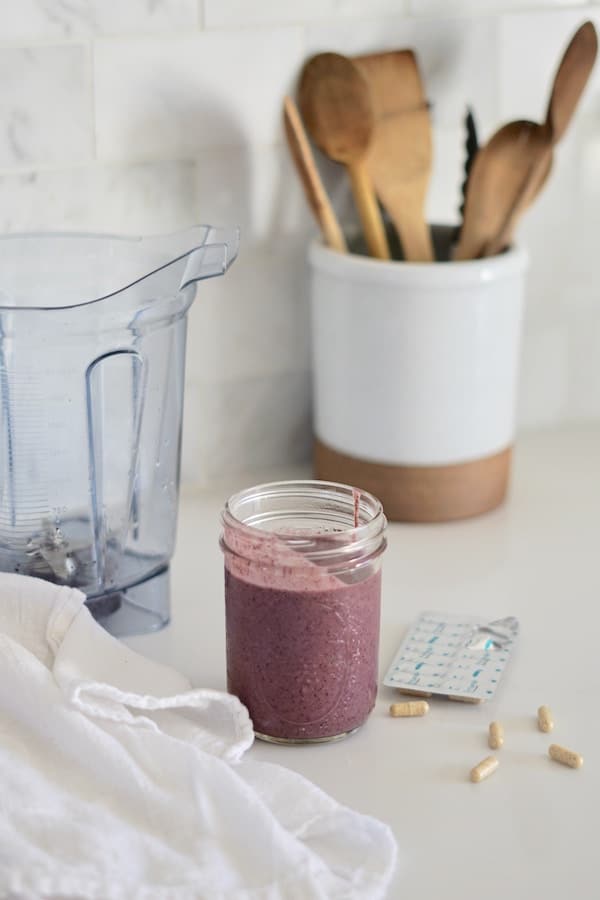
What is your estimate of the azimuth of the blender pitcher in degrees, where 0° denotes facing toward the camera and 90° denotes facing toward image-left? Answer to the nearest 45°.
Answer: approximately 270°
